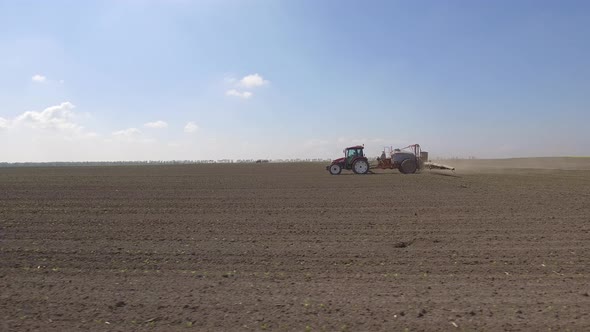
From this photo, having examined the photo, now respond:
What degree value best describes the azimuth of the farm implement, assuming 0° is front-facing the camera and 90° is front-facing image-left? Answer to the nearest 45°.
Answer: approximately 90°

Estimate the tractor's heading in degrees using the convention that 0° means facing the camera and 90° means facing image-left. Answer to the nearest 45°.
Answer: approximately 90°
